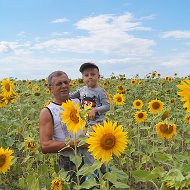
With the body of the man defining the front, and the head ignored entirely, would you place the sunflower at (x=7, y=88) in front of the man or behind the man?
behind

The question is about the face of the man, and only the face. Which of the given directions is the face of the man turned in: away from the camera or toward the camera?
toward the camera

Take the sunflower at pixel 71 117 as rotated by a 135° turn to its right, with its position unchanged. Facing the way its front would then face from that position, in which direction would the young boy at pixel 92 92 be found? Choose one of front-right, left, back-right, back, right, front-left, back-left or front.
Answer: right

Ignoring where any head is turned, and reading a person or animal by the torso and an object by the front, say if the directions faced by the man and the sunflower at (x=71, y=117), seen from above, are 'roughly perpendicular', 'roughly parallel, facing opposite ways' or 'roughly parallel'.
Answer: roughly parallel

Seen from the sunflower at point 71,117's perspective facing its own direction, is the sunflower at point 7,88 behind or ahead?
behind

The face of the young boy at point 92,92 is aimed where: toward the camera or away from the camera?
toward the camera

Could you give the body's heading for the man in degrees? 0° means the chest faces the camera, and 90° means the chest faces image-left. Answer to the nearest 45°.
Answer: approximately 315°

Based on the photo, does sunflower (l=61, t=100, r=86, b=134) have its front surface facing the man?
no
